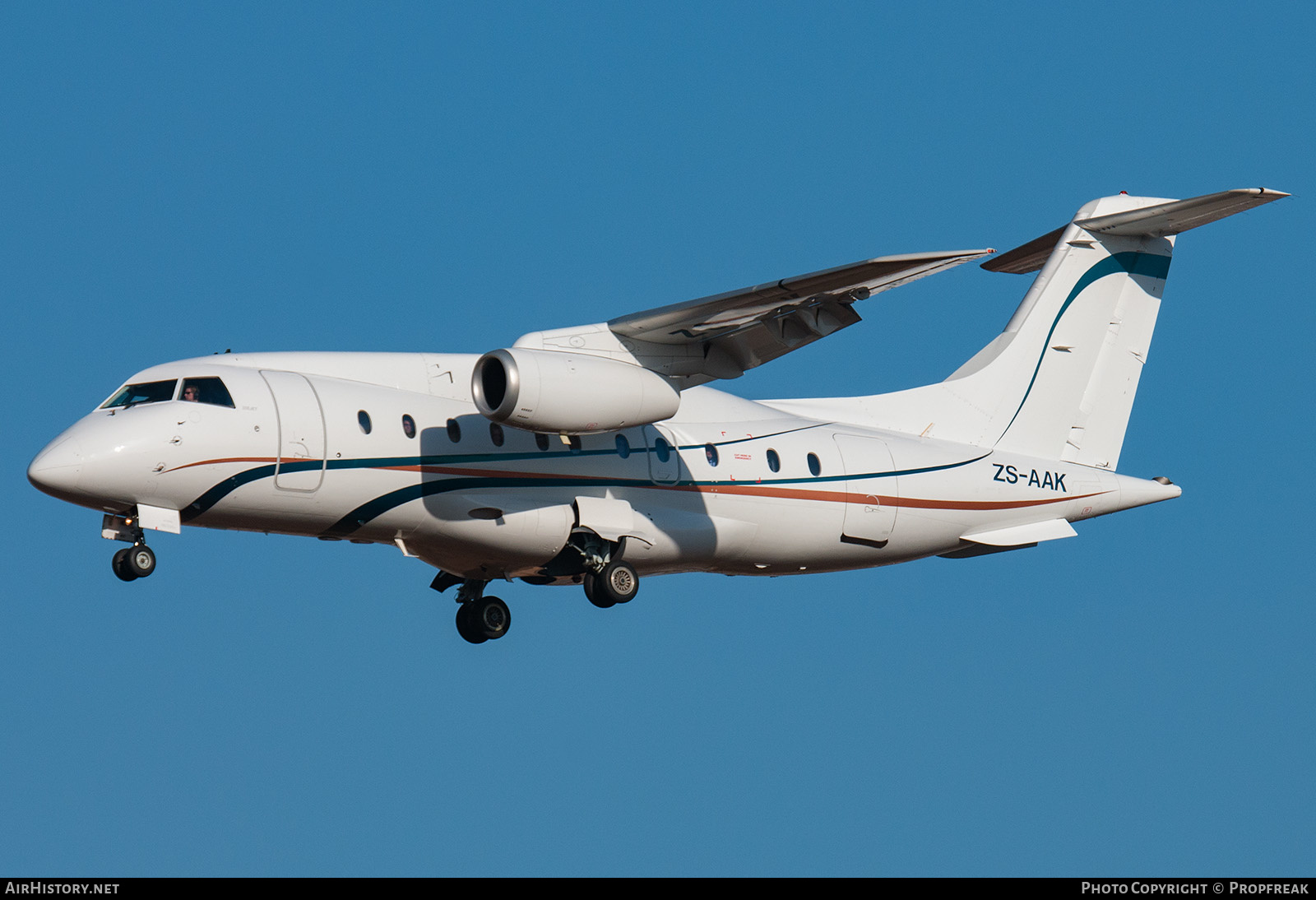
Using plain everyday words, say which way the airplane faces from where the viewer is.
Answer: facing the viewer and to the left of the viewer
